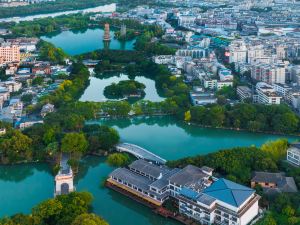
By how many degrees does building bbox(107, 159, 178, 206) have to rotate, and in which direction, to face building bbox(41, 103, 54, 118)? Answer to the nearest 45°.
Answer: approximately 90° to its right

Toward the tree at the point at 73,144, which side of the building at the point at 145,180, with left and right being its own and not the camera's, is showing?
right

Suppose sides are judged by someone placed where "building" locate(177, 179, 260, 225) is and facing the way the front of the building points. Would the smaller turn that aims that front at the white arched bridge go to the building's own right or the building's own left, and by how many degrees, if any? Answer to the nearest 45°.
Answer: approximately 90° to the building's own right

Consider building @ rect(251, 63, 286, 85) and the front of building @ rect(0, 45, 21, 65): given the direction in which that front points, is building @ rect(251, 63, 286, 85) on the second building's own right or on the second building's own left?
on the second building's own left

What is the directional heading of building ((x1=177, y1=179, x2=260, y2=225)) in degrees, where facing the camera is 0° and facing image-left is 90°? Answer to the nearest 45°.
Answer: approximately 45°

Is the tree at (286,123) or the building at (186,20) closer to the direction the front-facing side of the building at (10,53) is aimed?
the tree

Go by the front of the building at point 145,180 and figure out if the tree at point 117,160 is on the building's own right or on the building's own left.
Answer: on the building's own right

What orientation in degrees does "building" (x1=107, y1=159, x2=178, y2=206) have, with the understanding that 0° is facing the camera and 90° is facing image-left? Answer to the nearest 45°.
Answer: approximately 45°
